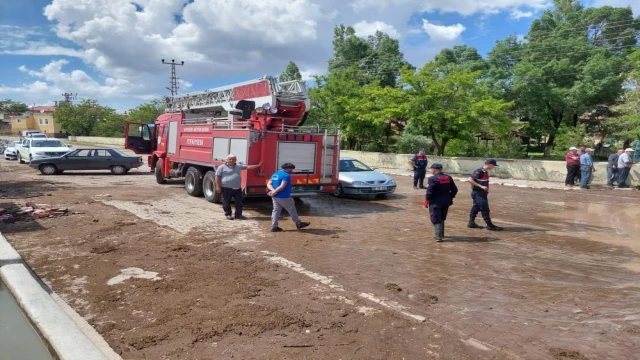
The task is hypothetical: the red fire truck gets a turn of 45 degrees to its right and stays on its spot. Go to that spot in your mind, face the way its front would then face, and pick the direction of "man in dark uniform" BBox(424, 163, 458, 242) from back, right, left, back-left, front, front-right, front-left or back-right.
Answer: back-right

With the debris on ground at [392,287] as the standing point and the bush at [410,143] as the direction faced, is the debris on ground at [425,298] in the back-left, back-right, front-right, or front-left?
back-right

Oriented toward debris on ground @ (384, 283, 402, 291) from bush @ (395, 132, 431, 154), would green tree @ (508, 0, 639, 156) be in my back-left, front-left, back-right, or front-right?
back-left

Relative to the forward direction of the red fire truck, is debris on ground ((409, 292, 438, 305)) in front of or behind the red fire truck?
behind

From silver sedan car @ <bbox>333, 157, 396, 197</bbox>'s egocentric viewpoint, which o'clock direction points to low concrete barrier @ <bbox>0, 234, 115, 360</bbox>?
The low concrete barrier is roughly at 2 o'clock from the silver sedan car.

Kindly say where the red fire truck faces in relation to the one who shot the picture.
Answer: facing away from the viewer and to the left of the viewer

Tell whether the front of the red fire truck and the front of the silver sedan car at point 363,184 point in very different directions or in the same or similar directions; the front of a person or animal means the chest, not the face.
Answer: very different directions

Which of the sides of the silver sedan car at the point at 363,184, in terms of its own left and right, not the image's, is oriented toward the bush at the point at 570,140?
left

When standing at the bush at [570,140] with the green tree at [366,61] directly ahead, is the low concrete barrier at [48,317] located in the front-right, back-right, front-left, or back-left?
back-left

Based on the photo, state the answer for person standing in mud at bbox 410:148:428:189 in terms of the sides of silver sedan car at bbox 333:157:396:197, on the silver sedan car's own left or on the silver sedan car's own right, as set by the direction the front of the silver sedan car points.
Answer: on the silver sedan car's own left
